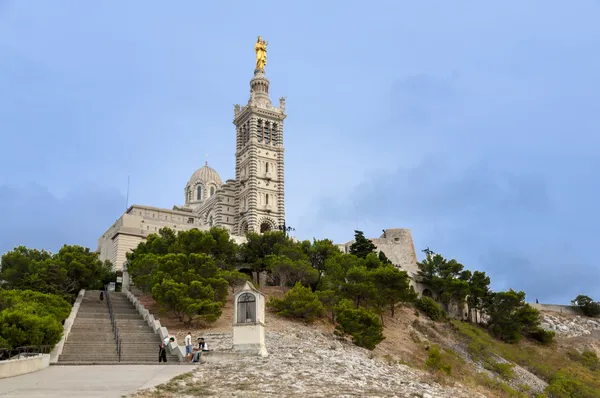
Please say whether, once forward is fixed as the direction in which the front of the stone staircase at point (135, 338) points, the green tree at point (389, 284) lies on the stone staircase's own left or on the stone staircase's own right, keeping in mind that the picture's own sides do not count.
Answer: on the stone staircase's own left

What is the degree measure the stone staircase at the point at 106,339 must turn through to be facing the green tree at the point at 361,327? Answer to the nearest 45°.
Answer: approximately 90° to its left

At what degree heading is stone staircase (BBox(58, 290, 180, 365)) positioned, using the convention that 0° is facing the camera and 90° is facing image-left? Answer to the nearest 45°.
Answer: approximately 0°

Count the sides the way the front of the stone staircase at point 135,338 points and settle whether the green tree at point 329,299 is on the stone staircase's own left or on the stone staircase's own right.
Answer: on the stone staircase's own left

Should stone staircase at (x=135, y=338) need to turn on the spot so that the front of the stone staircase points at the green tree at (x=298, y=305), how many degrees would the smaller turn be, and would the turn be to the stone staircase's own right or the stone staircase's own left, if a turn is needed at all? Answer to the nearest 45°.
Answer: approximately 135° to the stone staircase's own left

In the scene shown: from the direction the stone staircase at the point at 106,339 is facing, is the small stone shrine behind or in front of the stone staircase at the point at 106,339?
in front

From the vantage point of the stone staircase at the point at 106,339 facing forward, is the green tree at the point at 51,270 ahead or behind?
behind

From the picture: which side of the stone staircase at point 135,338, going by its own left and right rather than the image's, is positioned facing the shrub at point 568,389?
left

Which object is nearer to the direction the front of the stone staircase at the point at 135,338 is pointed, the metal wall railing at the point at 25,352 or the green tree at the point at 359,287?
the metal wall railing

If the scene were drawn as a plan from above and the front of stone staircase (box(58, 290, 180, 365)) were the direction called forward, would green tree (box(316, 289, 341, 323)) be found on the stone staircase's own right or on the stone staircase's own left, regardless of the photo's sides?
on the stone staircase's own left

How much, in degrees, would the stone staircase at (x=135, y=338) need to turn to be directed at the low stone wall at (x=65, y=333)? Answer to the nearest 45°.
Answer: approximately 90° to its right

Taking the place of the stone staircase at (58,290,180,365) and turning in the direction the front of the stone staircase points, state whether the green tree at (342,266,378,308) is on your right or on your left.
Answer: on your left

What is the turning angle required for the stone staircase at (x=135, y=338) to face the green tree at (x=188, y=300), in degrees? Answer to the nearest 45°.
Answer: approximately 135° to its left
